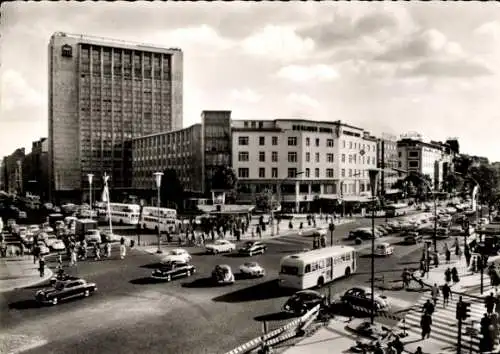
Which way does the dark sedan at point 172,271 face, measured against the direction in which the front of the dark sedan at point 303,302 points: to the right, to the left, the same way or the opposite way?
the same way

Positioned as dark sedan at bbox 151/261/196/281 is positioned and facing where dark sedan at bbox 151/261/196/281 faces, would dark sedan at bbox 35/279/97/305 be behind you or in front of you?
in front

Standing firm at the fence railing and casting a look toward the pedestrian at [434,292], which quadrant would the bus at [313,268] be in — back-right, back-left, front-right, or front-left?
front-left

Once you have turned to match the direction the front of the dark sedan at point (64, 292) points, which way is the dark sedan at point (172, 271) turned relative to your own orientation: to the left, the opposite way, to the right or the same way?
the same way

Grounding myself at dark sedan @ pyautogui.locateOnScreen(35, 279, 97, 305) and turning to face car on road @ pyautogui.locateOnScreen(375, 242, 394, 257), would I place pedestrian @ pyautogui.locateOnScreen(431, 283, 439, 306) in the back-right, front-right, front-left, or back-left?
front-right

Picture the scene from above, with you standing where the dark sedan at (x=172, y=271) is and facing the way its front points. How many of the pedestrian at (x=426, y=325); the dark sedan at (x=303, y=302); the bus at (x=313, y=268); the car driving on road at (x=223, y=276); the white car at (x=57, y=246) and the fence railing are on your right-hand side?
1

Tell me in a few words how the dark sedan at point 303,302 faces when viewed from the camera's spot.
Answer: facing the viewer and to the left of the viewer

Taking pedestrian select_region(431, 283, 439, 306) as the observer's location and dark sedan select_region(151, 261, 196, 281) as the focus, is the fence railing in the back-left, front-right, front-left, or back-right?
front-left

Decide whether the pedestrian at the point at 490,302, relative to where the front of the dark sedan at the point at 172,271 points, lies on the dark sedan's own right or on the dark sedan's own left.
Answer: on the dark sedan's own left

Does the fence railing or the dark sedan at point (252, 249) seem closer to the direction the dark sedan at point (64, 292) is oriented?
the fence railing

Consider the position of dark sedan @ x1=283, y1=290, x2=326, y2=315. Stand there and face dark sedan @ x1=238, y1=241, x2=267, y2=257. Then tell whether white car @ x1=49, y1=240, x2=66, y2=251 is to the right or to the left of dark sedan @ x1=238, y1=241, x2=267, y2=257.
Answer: left
